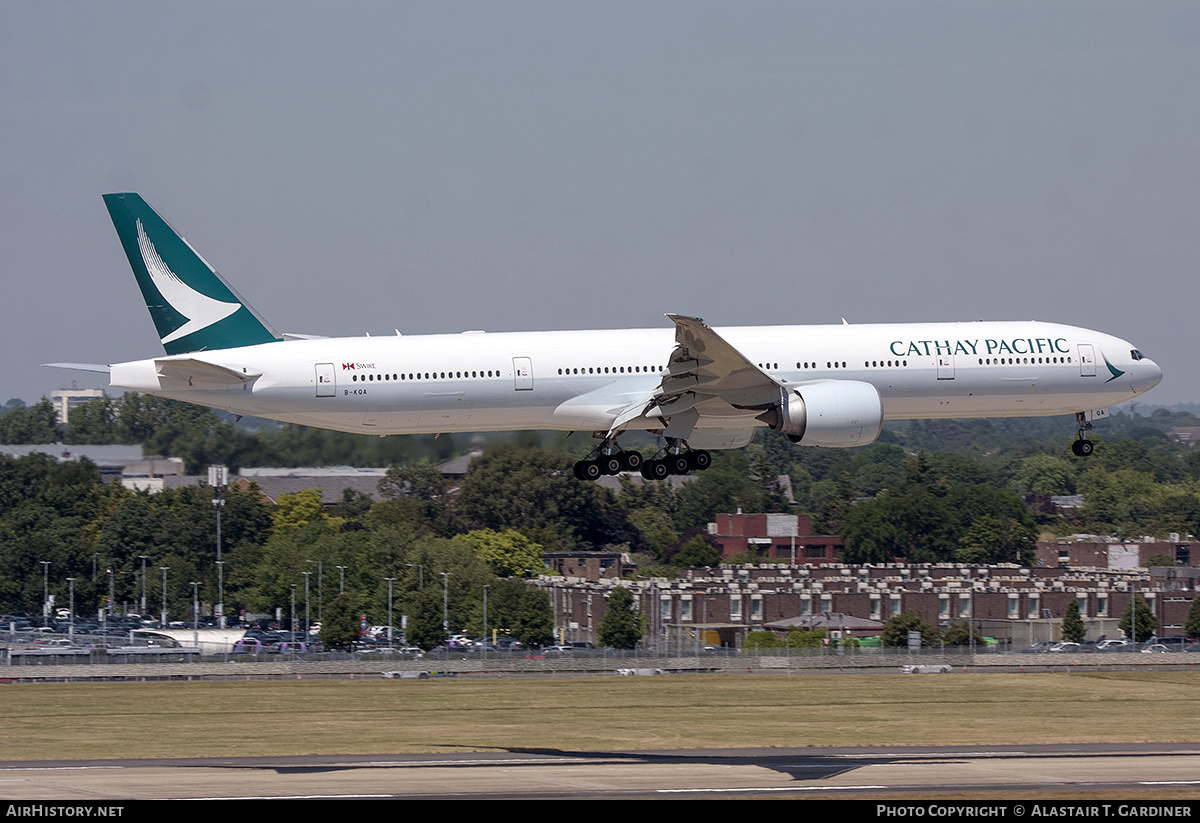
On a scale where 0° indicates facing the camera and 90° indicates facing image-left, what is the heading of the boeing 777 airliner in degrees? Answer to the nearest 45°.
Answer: approximately 270°
